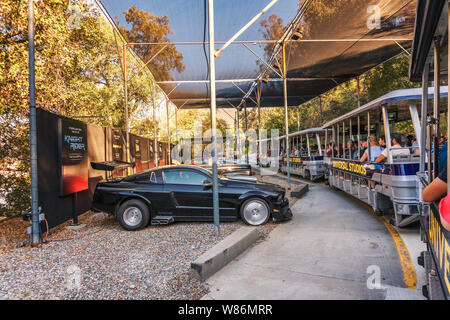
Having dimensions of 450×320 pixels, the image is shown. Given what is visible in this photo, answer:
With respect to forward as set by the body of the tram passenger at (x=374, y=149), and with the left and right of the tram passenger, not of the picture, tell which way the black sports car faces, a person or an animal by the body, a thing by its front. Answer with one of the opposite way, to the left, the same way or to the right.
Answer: to the right

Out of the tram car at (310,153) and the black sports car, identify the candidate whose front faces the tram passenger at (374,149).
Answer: the black sports car

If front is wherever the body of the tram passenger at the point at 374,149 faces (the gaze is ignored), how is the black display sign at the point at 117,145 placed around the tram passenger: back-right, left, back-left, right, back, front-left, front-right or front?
front-left

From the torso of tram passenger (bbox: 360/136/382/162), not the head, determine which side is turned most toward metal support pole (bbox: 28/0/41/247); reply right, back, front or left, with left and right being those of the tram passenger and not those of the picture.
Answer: left

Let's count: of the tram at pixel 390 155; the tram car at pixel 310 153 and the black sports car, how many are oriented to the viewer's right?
1

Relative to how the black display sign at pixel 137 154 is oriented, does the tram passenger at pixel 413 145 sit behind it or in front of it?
in front

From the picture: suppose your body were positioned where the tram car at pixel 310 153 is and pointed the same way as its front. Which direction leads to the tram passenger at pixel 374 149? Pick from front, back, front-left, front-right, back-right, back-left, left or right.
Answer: back-left

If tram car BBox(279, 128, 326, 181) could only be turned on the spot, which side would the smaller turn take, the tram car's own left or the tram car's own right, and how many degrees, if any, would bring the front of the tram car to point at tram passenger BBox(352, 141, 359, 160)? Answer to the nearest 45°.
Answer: approximately 135° to the tram car's own left

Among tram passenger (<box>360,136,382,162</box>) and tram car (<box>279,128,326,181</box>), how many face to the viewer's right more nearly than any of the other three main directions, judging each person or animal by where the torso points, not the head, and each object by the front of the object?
0

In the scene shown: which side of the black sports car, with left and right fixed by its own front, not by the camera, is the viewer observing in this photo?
right

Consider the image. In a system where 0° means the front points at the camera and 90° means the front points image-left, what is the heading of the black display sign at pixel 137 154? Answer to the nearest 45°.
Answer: approximately 315°

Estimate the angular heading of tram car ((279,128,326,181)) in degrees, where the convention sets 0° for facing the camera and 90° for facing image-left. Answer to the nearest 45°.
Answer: approximately 135°

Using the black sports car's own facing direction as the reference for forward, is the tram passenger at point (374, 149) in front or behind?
in front

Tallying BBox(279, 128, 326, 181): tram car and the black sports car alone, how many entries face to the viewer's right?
1
